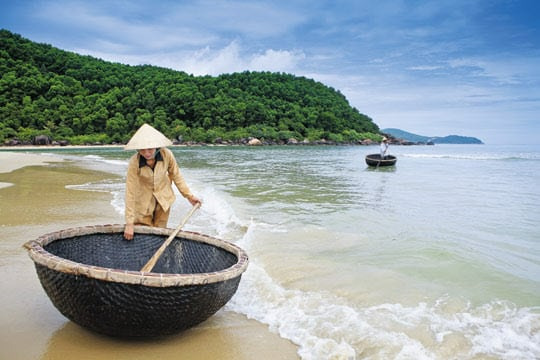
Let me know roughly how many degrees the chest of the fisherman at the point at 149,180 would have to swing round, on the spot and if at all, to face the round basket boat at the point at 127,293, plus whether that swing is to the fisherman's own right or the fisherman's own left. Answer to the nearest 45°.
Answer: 0° — they already face it

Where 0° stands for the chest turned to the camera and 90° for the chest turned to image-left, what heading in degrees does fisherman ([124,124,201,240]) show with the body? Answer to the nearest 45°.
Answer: approximately 0°
